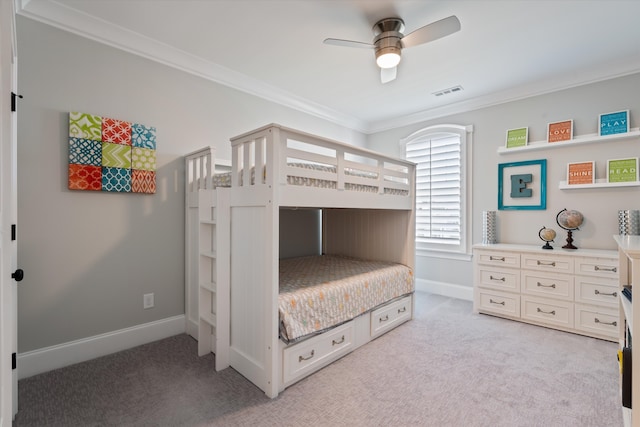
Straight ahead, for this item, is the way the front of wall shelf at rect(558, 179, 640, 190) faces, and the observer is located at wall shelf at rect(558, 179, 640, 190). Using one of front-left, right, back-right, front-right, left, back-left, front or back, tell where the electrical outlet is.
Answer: front-right

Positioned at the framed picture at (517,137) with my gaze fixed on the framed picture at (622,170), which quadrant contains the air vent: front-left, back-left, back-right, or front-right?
back-right

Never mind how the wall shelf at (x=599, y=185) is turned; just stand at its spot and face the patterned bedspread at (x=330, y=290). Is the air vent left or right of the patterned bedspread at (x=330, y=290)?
right

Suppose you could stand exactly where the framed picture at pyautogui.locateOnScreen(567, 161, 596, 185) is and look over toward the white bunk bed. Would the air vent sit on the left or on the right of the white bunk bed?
right

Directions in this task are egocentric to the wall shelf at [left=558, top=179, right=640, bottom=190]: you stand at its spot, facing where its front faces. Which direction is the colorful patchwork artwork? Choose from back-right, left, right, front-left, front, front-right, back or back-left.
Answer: front-right

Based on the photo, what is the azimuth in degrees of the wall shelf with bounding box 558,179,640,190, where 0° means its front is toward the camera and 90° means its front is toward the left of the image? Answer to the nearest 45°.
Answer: approximately 0°

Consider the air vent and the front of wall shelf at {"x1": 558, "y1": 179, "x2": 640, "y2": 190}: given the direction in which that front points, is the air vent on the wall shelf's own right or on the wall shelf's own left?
on the wall shelf's own right
